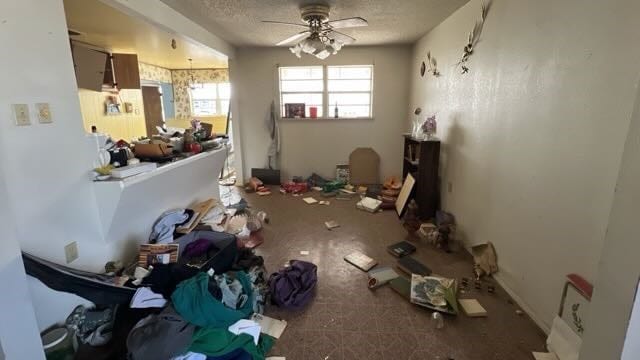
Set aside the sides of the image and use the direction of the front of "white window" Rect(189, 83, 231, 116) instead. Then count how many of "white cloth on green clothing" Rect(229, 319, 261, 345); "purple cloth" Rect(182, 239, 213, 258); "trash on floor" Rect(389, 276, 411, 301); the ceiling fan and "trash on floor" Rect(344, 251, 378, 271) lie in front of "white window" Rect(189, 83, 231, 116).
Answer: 5

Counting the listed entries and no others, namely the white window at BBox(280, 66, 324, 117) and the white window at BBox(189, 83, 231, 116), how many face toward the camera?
2

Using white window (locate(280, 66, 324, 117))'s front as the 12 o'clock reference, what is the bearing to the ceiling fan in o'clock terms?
The ceiling fan is roughly at 12 o'clock from the white window.

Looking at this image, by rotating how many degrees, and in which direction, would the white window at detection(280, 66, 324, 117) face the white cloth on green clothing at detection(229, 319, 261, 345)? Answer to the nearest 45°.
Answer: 0° — it already faces it

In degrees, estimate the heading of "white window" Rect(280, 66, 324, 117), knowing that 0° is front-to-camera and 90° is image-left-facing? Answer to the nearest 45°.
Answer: approximately 0°

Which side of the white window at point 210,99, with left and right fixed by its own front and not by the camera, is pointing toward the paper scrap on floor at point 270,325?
front

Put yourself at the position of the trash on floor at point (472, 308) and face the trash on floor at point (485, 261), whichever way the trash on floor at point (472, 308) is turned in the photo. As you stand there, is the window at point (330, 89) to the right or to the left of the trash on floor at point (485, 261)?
left

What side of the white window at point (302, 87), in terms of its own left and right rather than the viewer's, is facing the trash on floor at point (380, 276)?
front

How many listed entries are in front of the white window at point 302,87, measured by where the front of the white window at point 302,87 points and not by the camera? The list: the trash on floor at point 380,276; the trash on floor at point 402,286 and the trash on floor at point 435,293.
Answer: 3

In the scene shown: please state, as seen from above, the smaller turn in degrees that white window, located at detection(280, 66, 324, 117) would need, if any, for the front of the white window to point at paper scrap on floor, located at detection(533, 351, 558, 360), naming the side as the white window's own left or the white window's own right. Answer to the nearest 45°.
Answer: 0° — it already faces it

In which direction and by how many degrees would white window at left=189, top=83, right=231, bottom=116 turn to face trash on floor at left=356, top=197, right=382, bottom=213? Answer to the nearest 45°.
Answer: approximately 45° to its left

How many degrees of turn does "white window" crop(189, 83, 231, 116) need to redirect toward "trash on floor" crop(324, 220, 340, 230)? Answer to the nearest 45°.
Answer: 0° — it already faces it

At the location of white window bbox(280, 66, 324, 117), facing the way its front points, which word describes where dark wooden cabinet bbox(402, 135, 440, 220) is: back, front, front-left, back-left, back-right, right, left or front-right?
front-left

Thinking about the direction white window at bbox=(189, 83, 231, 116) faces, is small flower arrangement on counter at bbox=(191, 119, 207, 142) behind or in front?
in front

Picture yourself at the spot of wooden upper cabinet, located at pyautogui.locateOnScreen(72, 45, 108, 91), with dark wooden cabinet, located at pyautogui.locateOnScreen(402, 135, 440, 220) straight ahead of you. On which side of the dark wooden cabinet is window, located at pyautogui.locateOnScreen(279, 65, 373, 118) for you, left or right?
left

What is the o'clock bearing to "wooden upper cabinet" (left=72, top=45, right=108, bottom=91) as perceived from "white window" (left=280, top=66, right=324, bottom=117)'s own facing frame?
The wooden upper cabinet is roughly at 2 o'clock from the white window.
